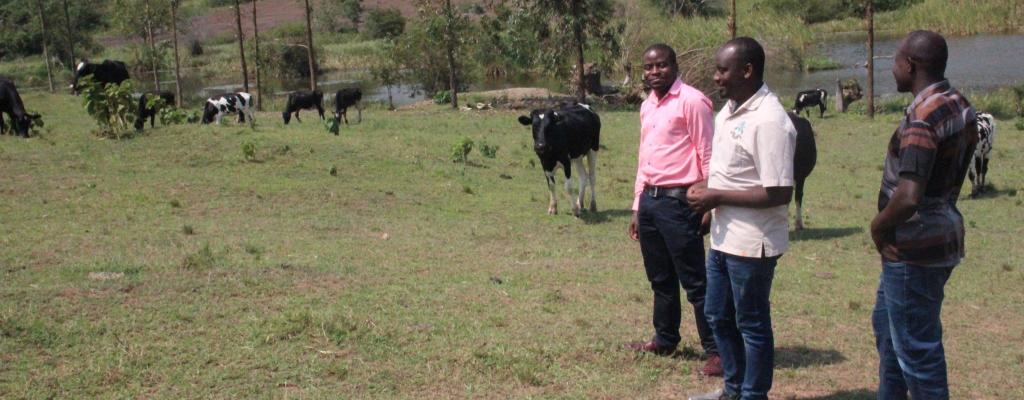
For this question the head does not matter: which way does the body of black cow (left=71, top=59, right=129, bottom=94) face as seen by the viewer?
to the viewer's left

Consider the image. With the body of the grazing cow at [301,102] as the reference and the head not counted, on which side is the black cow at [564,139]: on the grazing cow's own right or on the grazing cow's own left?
on the grazing cow's own left

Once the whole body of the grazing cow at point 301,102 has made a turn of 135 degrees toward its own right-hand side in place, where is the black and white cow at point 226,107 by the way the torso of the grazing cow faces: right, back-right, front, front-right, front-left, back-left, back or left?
back

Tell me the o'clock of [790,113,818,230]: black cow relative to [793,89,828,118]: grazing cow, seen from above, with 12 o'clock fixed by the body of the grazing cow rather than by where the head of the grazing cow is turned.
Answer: The black cow is roughly at 9 o'clock from the grazing cow.

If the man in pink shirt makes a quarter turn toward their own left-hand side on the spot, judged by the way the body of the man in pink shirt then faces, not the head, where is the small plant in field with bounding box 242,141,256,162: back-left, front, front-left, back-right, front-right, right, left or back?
back

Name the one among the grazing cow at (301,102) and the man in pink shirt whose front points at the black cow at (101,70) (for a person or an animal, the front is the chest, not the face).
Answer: the grazing cow

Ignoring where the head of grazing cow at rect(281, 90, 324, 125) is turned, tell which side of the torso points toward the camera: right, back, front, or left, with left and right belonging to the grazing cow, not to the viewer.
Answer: left

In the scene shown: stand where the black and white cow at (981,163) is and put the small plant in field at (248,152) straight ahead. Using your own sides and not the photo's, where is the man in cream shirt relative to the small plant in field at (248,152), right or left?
left

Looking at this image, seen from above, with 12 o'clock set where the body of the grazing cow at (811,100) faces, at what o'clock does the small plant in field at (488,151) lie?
The small plant in field is roughly at 10 o'clock from the grazing cow.

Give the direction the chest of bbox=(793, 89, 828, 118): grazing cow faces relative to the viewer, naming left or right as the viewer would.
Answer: facing to the left of the viewer

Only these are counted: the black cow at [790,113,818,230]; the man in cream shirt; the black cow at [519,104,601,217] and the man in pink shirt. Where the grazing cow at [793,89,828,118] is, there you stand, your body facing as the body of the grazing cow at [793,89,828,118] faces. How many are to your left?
4

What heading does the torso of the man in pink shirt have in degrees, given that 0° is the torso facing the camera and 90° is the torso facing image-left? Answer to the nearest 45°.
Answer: approximately 45°

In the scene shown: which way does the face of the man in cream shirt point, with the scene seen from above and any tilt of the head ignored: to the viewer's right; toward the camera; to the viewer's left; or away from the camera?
to the viewer's left
